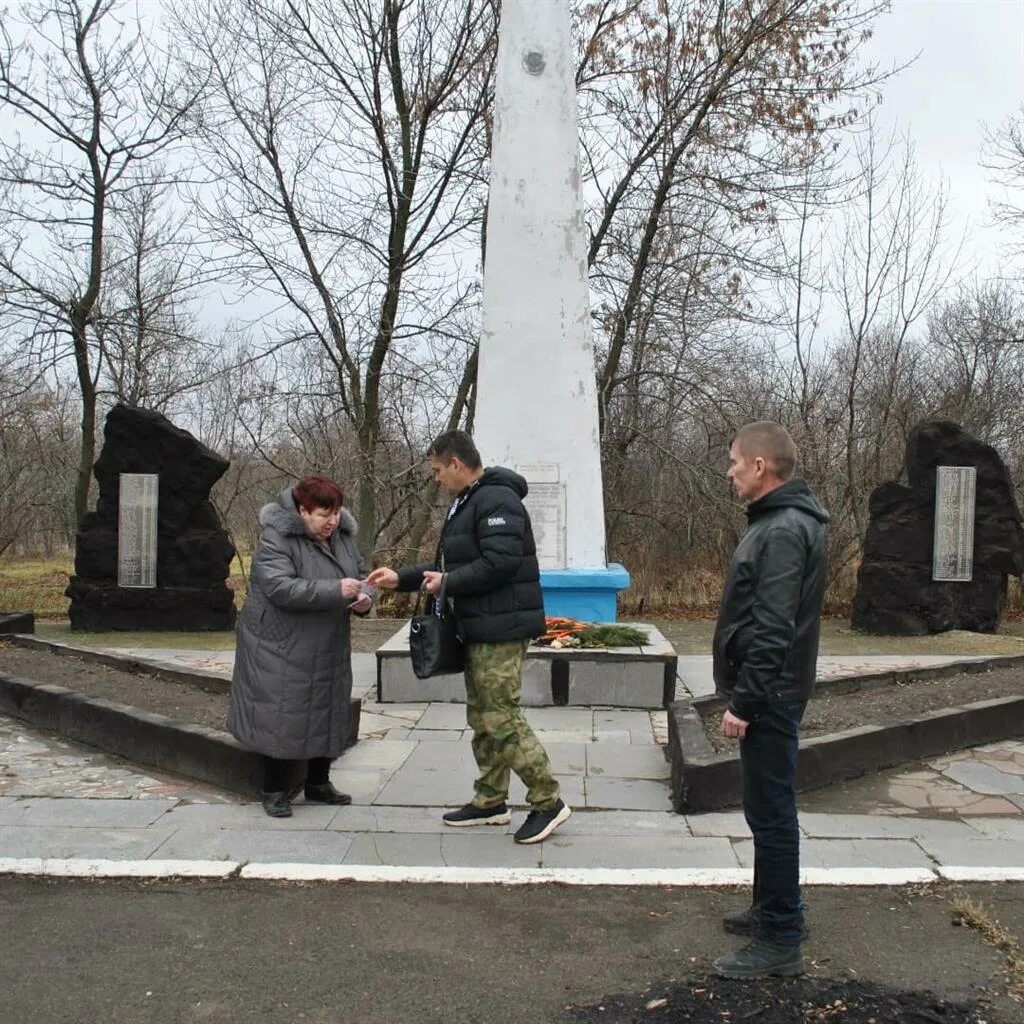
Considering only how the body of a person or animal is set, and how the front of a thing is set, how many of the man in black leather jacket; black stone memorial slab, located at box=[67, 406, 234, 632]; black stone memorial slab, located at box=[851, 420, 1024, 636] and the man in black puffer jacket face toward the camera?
2

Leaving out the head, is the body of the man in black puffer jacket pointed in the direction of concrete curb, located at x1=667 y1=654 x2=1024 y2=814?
no

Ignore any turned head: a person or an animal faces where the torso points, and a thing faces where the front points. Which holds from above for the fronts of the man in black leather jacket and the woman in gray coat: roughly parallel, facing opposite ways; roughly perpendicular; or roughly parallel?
roughly parallel, facing opposite ways

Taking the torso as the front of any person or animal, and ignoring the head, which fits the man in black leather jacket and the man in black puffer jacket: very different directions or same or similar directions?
same or similar directions

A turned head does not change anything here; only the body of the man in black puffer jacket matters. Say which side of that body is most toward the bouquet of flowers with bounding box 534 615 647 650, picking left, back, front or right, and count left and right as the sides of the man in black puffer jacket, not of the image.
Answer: right

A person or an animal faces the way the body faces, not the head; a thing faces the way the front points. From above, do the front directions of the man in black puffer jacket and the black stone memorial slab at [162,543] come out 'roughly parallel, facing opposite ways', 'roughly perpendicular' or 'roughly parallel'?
roughly perpendicular

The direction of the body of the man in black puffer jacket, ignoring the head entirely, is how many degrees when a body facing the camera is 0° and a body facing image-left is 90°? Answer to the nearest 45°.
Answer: approximately 90°

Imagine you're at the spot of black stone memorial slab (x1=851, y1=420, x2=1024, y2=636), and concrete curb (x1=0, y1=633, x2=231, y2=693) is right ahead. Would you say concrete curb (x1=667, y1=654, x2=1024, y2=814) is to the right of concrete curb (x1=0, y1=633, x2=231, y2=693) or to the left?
left

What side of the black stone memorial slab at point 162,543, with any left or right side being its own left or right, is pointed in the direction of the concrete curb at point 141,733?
front

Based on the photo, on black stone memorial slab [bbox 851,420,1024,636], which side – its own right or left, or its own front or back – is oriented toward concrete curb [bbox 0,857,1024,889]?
front

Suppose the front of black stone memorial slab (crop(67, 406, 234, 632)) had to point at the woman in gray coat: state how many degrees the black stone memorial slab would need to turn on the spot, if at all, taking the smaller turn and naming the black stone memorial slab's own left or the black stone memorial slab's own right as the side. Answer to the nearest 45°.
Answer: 0° — it already faces them

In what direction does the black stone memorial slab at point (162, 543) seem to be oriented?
toward the camera

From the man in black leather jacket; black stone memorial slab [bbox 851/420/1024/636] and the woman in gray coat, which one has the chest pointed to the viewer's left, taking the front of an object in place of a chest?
the man in black leather jacket

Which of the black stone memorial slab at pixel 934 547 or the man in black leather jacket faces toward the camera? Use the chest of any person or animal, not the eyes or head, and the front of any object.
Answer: the black stone memorial slab

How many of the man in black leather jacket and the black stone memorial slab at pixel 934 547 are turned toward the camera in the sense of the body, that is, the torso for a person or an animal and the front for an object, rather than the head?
1

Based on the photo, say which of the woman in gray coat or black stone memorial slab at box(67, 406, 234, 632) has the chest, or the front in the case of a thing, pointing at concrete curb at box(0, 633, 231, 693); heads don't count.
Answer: the black stone memorial slab

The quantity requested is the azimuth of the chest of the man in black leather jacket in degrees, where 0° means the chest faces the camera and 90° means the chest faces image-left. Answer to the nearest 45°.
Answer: approximately 90°
